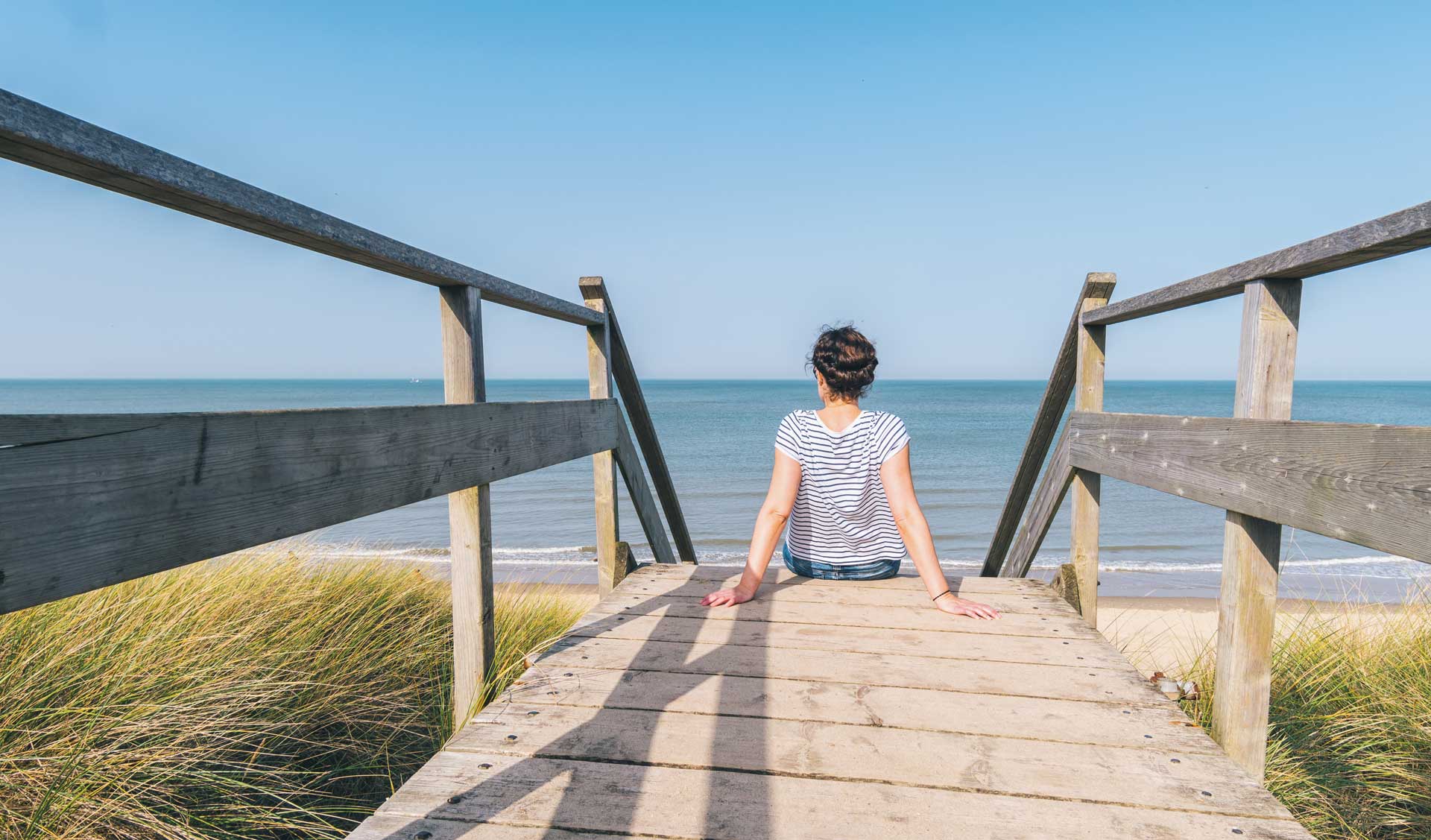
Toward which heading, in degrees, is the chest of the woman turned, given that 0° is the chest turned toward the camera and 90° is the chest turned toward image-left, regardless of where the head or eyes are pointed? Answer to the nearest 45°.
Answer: approximately 180°

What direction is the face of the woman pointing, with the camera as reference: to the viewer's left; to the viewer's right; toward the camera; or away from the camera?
away from the camera

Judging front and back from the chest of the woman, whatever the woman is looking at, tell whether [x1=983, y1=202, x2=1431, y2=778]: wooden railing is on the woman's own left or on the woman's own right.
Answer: on the woman's own right
